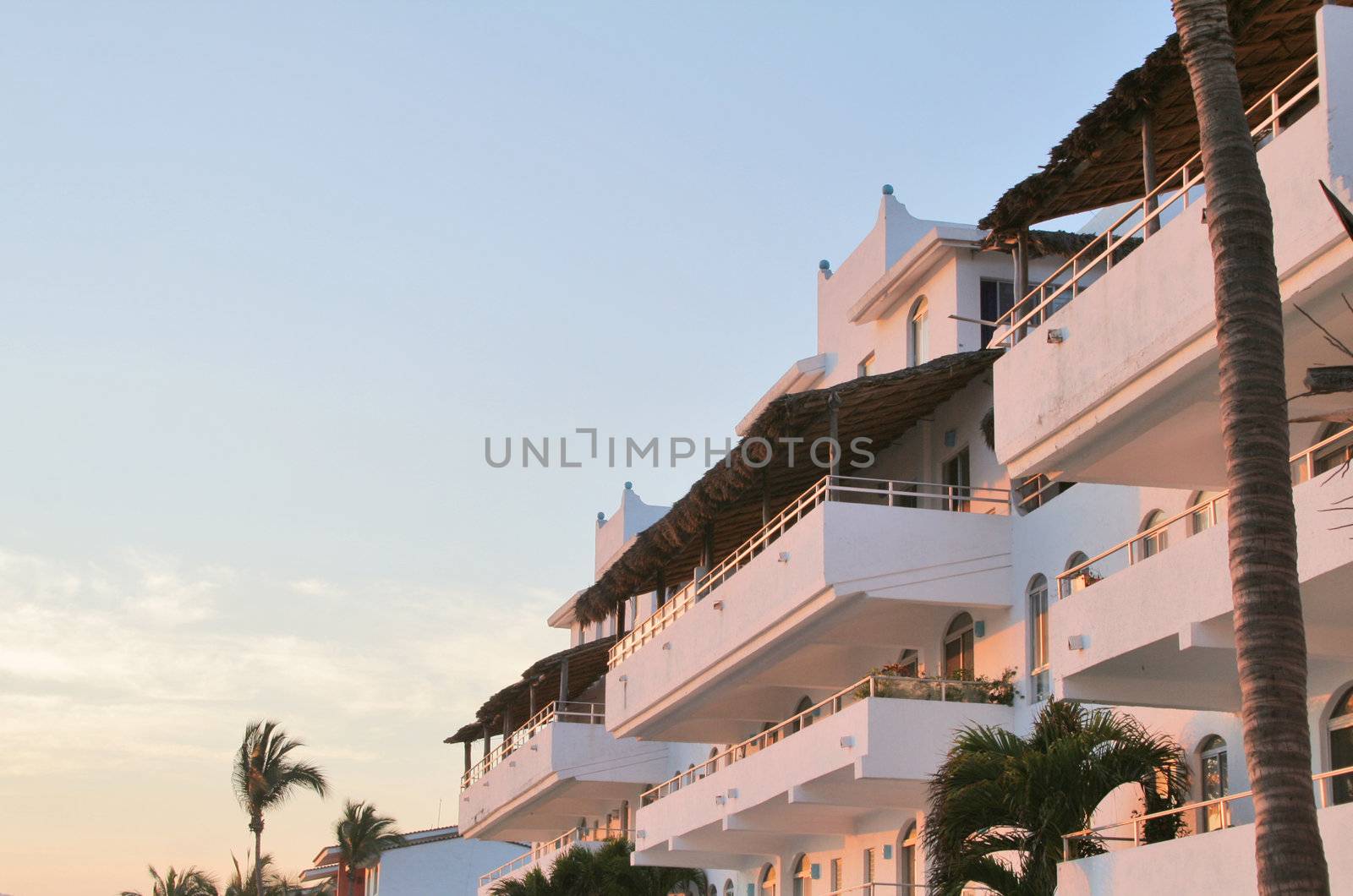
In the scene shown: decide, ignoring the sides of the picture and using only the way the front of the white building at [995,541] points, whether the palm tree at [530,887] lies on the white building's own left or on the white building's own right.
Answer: on the white building's own right

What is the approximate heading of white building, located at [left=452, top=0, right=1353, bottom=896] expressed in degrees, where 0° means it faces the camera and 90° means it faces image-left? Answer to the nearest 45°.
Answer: approximately 45°
